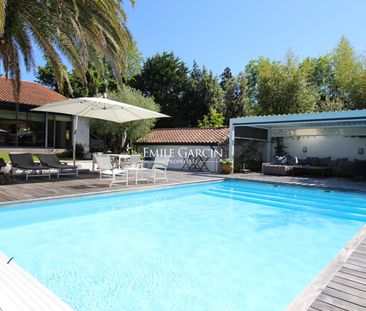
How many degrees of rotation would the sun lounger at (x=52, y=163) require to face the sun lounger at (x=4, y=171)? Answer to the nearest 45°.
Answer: approximately 90° to its right

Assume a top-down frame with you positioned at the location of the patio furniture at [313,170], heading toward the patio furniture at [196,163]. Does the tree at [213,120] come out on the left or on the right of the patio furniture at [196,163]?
right

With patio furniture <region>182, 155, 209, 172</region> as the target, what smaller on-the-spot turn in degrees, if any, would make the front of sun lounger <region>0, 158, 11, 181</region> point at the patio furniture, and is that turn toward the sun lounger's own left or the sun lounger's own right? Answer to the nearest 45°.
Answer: approximately 45° to the sun lounger's own left

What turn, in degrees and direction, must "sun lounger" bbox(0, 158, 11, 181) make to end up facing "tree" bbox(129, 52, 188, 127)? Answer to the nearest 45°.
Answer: approximately 90° to its left

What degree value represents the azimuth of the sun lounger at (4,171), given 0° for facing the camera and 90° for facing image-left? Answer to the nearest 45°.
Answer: approximately 315°

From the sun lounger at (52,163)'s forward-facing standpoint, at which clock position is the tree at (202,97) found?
The tree is roughly at 9 o'clock from the sun lounger.

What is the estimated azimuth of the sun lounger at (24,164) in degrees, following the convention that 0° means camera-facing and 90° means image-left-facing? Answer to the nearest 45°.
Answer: approximately 315°

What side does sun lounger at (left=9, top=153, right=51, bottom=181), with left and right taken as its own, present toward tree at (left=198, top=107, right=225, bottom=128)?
left

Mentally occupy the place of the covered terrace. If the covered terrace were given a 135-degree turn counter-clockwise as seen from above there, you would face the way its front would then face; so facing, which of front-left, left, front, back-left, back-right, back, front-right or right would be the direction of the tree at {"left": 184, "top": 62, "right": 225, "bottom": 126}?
back-left

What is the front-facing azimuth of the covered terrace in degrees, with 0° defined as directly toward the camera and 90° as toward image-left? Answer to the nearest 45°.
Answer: approximately 45°
